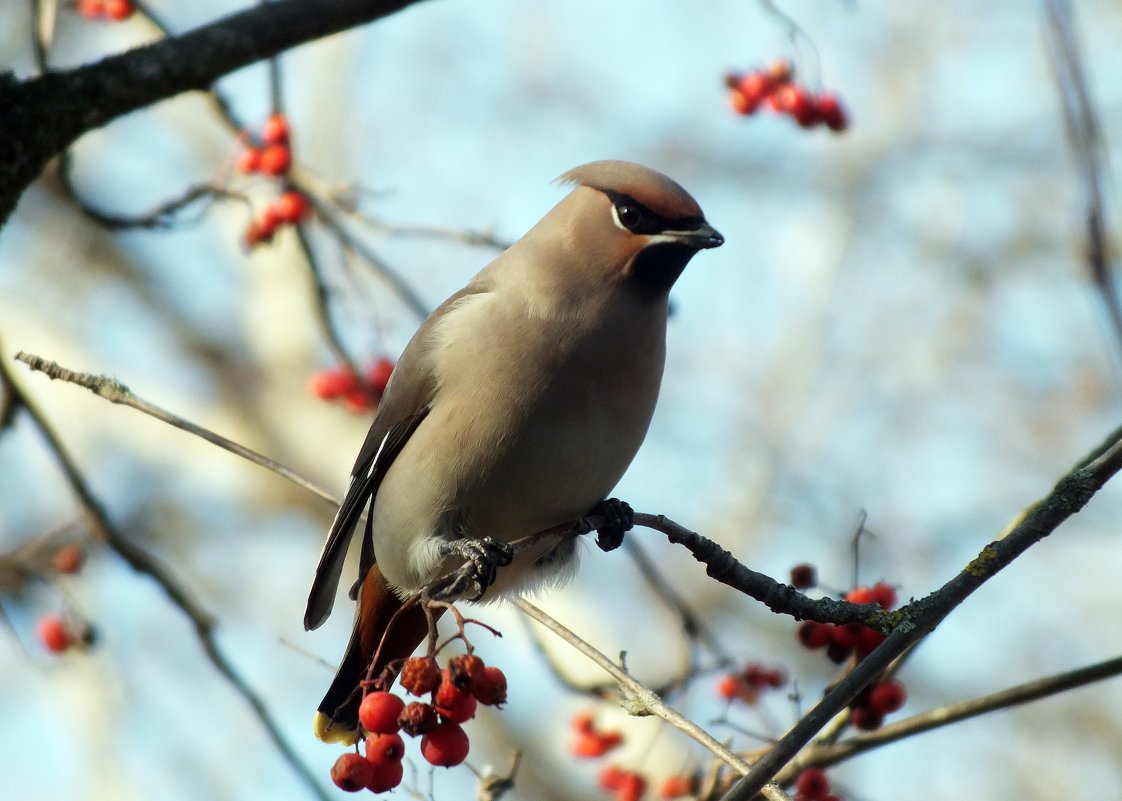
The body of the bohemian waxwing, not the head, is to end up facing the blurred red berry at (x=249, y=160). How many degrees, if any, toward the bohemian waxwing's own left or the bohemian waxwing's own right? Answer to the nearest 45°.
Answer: approximately 180°

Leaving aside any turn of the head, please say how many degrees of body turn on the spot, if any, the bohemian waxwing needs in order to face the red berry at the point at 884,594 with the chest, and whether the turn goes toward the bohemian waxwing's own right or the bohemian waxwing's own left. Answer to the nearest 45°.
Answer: approximately 45° to the bohemian waxwing's own left

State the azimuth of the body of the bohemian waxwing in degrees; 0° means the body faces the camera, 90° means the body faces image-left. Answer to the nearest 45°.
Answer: approximately 315°

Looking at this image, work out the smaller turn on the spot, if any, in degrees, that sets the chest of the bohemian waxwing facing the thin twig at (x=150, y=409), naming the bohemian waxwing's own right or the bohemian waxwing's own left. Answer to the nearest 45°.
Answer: approximately 90° to the bohemian waxwing's own right

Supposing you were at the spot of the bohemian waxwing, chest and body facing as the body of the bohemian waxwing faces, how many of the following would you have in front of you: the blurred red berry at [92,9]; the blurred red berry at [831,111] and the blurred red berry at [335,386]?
0

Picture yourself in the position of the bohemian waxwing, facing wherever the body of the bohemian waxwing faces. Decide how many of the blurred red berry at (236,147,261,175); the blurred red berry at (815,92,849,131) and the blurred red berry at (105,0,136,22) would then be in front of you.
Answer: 0

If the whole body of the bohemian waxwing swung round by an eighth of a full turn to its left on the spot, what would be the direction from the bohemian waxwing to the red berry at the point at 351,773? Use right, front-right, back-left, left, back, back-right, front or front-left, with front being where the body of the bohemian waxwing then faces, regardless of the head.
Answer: back
